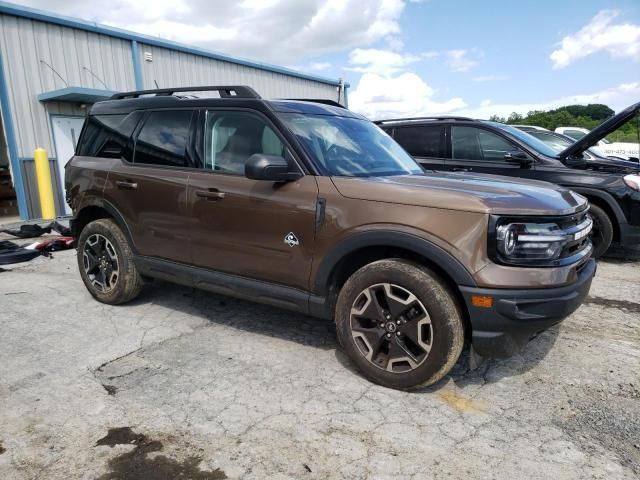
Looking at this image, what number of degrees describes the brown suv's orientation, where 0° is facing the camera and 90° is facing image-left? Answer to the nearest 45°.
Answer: approximately 315°

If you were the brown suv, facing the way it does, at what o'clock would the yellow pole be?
The yellow pole is roughly at 6 o'clock from the brown suv.

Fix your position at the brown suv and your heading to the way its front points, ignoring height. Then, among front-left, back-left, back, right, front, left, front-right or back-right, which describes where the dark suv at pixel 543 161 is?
left
